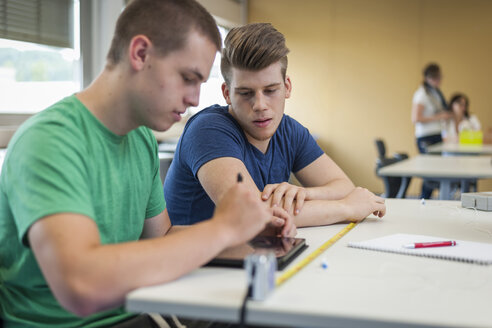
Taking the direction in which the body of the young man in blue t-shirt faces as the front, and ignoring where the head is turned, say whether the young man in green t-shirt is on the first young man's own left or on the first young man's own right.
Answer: on the first young man's own right

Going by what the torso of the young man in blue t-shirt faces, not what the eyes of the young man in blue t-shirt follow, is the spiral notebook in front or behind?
in front

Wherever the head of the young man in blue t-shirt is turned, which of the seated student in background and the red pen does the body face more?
the red pen

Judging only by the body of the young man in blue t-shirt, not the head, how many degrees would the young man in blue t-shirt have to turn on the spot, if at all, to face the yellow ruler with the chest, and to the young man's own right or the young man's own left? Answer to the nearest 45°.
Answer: approximately 45° to the young man's own right

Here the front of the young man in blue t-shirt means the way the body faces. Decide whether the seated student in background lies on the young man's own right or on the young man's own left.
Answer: on the young man's own left

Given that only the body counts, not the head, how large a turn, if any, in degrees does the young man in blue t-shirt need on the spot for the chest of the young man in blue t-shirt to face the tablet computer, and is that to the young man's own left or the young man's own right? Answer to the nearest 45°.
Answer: approximately 45° to the young man's own right

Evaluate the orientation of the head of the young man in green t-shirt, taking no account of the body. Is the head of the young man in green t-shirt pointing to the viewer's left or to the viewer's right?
to the viewer's right

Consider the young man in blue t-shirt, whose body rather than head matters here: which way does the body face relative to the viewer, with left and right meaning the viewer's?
facing the viewer and to the right of the viewer
